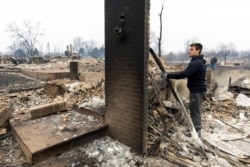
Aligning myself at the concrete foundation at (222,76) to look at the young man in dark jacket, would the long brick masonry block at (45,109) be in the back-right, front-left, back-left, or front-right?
front-right

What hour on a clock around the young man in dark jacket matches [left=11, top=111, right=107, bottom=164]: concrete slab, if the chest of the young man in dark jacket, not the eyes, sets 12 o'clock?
The concrete slab is roughly at 11 o'clock from the young man in dark jacket.

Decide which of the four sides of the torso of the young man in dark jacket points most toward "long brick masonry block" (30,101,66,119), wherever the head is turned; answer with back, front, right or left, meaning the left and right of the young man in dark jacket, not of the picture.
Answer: front

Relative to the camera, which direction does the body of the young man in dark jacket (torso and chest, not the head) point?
to the viewer's left

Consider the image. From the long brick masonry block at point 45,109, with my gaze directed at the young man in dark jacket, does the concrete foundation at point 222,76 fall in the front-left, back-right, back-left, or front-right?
front-left

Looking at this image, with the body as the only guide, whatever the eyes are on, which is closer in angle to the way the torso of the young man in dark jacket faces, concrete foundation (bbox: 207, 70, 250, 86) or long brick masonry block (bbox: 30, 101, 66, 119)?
the long brick masonry block

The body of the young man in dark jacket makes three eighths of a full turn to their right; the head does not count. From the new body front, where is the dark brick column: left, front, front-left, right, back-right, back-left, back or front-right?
back

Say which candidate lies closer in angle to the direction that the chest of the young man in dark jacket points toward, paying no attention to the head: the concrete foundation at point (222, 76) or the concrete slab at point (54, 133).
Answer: the concrete slab
